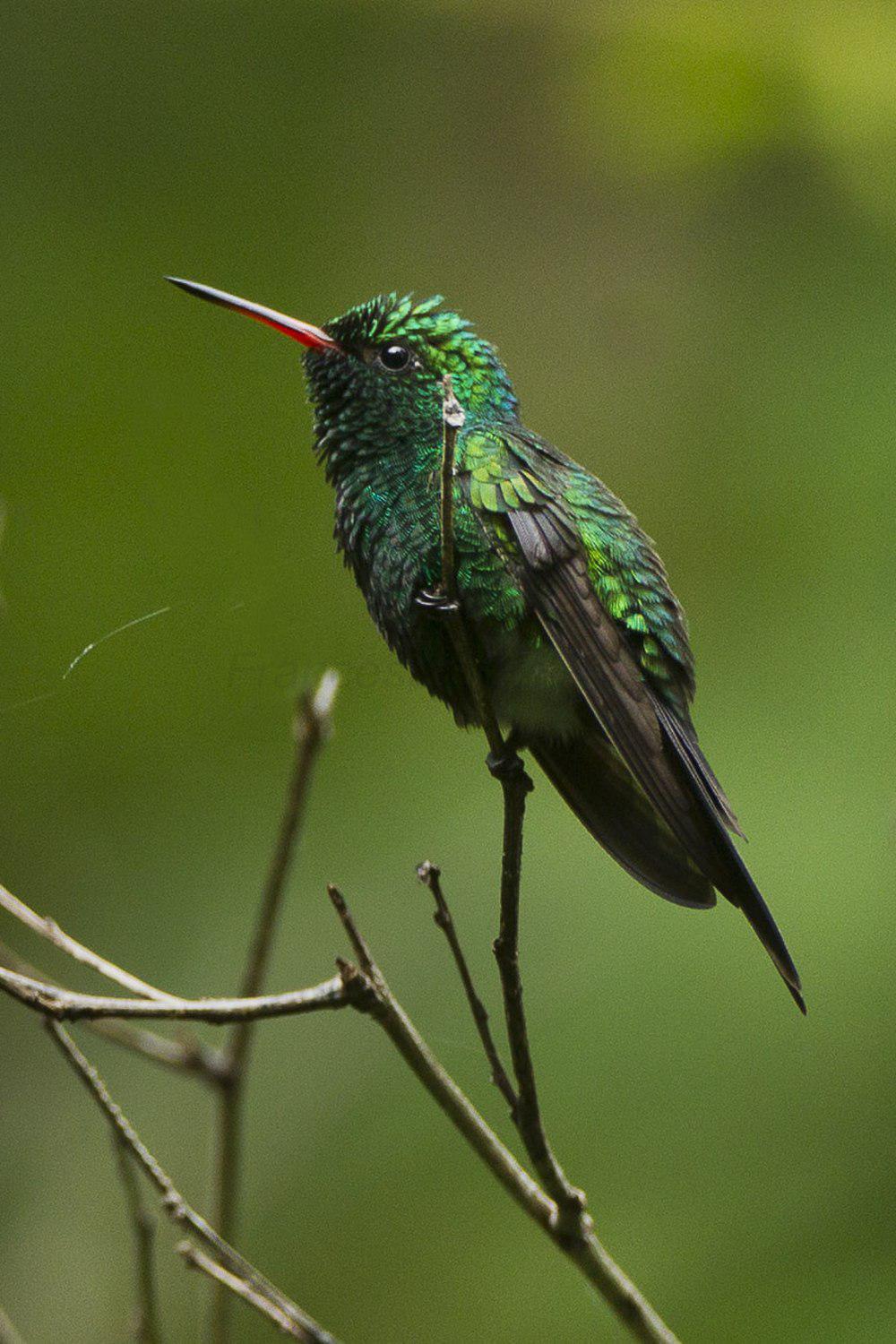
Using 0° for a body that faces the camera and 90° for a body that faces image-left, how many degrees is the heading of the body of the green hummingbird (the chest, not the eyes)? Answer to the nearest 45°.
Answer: approximately 90°
